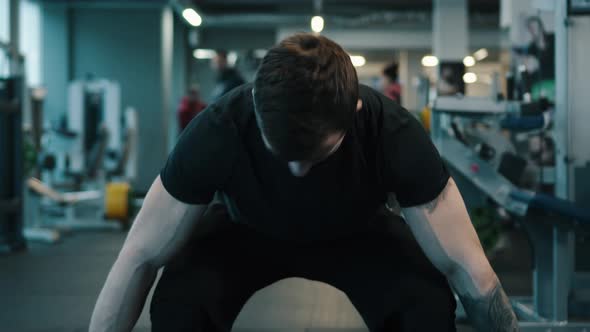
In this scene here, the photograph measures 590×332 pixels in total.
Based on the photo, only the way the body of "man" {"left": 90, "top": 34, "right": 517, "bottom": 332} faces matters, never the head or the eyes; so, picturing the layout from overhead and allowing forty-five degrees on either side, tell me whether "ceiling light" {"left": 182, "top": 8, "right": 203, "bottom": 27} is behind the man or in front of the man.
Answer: behind

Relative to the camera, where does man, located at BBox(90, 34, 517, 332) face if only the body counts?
toward the camera

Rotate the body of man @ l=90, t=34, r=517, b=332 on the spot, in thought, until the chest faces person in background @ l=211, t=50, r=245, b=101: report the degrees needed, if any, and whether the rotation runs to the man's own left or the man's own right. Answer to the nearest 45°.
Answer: approximately 180°

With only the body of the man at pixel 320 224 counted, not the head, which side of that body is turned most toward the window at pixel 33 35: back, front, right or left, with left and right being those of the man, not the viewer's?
back
